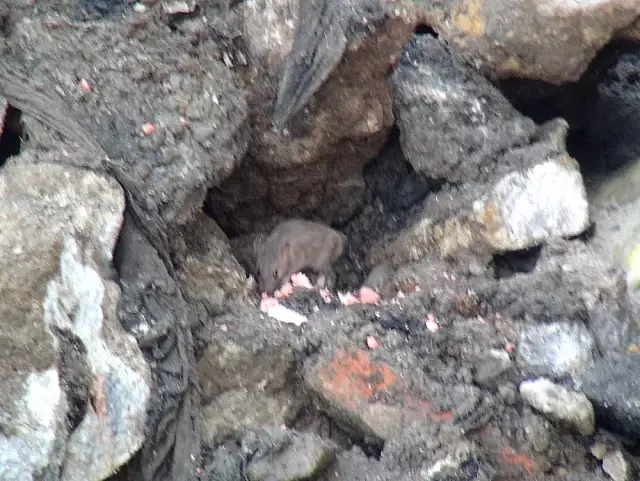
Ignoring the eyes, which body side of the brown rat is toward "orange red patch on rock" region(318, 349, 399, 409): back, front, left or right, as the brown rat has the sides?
left

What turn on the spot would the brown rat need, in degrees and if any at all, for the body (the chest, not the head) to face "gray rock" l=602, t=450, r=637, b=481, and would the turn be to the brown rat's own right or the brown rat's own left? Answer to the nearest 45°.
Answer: approximately 90° to the brown rat's own left

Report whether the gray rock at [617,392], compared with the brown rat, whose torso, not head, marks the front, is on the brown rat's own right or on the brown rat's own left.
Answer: on the brown rat's own left
